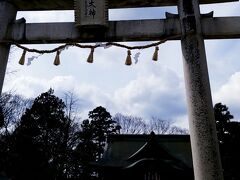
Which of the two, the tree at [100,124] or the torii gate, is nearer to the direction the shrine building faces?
the torii gate

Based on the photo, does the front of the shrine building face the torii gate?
yes

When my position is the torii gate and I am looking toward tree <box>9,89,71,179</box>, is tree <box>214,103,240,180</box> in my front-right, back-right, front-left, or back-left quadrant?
front-right

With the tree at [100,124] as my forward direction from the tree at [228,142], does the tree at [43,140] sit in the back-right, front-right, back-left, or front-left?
front-left

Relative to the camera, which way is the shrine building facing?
toward the camera

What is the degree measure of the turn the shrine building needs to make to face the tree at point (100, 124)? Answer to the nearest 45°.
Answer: approximately 180°
